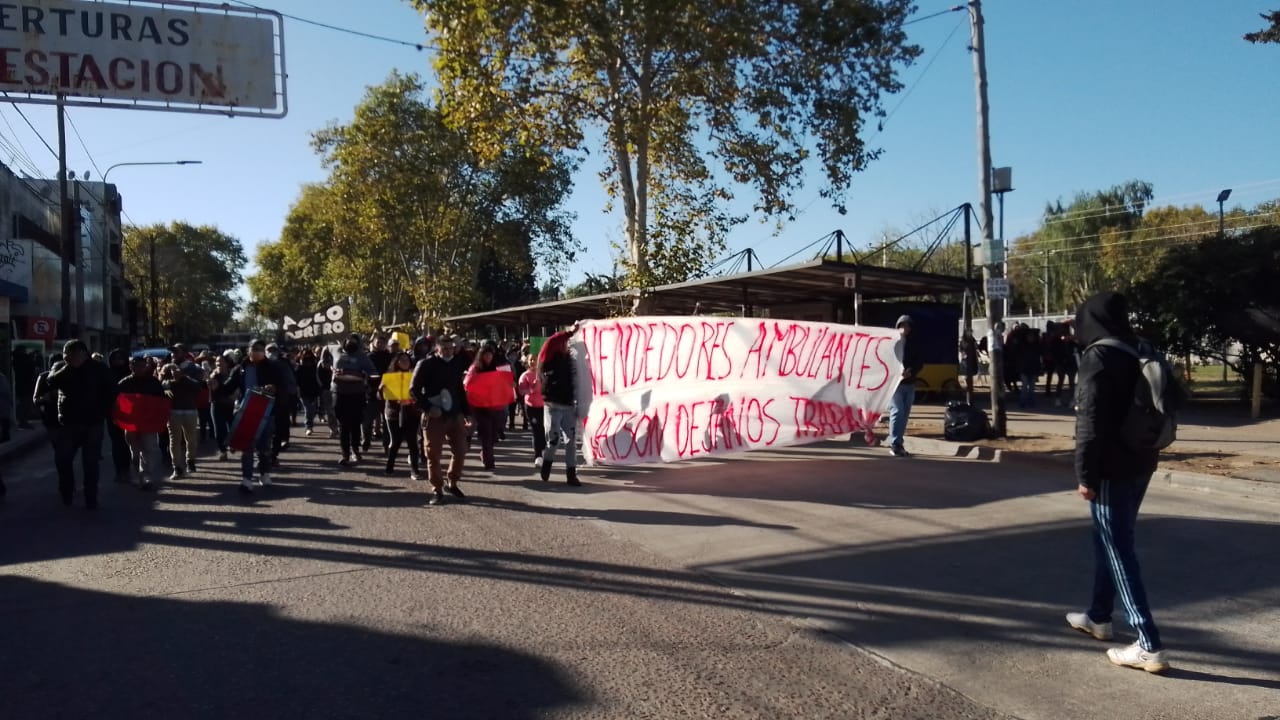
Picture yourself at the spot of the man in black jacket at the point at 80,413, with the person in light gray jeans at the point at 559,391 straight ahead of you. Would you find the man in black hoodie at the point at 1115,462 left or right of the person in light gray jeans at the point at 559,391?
right

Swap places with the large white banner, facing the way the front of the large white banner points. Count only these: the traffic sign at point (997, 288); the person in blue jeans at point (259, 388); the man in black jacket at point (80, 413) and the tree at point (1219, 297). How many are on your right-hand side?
2

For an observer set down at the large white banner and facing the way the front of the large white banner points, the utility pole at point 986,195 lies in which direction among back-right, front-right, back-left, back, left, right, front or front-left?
back-left

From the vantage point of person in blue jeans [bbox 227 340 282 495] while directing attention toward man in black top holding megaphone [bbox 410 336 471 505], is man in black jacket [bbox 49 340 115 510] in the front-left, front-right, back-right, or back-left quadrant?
back-right

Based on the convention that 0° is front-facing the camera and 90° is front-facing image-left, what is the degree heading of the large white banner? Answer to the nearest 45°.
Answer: approximately 0°

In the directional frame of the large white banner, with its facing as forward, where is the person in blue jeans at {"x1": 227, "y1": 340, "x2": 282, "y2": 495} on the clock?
The person in blue jeans is roughly at 3 o'clock from the large white banner.

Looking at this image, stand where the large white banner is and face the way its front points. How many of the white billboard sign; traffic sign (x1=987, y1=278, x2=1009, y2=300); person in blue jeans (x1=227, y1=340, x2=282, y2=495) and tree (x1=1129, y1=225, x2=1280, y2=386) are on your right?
2

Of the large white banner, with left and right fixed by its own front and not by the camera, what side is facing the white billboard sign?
right

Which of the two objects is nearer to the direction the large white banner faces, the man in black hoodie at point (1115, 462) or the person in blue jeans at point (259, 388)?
the man in black hoodie

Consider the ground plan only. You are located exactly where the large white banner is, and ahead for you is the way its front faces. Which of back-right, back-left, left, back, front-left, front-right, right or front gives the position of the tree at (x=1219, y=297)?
back-left

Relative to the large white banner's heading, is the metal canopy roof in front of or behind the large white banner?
behind

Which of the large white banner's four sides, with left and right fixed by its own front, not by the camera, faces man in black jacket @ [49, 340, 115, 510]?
right

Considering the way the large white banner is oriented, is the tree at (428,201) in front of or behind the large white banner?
behind
